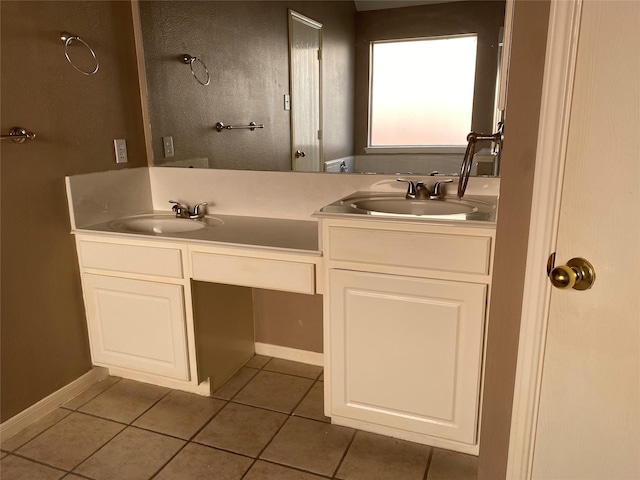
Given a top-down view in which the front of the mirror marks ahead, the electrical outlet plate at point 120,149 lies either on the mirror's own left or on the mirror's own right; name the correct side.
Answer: on the mirror's own right

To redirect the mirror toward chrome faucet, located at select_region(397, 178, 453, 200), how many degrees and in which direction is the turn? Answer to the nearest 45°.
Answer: approximately 45° to its left

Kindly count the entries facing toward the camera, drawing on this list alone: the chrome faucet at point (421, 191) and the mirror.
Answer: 2

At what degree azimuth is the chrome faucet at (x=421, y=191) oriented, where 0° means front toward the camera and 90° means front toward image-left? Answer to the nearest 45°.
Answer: approximately 0°

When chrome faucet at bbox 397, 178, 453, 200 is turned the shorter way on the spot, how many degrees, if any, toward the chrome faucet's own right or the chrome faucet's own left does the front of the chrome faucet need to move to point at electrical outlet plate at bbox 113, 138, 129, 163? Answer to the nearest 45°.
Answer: approximately 90° to the chrome faucet's own right

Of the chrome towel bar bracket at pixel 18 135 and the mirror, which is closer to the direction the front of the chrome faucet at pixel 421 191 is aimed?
the chrome towel bar bracket

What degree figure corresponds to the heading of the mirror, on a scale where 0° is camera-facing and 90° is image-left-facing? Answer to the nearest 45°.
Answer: approximately 0°

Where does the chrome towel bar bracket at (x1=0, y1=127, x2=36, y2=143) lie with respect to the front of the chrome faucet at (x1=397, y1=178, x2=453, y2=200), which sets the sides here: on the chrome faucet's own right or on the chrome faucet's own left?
on the chrome faucet's own right
